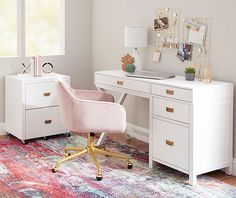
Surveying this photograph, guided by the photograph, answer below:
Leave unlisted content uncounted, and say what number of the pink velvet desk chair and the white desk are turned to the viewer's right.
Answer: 1

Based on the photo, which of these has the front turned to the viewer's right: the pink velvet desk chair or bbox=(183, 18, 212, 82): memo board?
the pink velvet desk chair

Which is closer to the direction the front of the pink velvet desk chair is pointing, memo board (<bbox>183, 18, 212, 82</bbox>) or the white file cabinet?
the memo board

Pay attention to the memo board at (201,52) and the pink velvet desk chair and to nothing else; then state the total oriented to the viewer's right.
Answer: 1

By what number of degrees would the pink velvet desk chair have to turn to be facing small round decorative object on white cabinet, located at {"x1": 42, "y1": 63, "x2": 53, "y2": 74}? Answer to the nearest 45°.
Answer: approximately 90° to its left

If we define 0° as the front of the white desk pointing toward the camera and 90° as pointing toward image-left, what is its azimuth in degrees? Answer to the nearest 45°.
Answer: approximately 45°

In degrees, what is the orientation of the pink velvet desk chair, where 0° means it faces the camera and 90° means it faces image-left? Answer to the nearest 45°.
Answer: approximately 270°

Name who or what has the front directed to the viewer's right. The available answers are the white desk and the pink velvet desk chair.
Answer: the pink velvet desk chair
